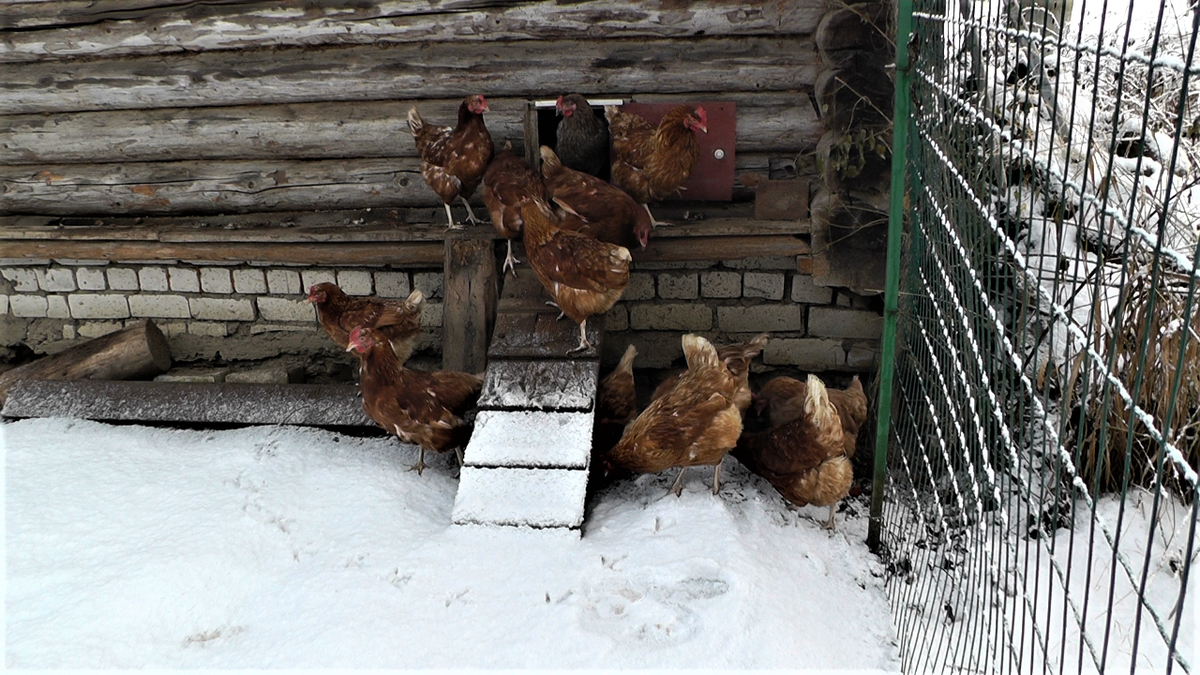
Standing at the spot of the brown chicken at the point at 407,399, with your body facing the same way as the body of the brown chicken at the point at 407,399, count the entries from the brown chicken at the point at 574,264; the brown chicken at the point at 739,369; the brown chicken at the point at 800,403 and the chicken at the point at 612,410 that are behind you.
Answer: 4

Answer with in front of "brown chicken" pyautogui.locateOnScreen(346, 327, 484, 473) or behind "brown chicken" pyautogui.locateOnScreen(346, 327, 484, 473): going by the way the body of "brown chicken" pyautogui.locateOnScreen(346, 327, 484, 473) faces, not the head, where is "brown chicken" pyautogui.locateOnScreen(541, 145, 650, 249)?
behind

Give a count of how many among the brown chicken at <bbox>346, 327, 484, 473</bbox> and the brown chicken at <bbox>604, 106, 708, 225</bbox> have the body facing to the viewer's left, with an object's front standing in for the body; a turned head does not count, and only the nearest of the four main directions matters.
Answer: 1

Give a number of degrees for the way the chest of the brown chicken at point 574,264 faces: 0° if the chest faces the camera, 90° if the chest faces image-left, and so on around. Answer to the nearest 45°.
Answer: approximately 90°

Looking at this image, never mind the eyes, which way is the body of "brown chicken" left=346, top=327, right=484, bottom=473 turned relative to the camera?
to the viewer's left

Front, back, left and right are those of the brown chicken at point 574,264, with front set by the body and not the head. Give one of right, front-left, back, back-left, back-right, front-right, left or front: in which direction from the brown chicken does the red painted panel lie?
back-right

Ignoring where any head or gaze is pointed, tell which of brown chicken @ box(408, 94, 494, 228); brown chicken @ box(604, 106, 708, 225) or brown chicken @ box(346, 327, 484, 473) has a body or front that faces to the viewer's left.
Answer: brown chicken @ box(346, 327, 484, 473)

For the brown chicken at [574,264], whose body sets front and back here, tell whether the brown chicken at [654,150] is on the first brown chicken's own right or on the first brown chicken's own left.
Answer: on the first brown chicken's own right

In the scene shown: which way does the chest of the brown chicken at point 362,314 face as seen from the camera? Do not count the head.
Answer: to the viewer's left

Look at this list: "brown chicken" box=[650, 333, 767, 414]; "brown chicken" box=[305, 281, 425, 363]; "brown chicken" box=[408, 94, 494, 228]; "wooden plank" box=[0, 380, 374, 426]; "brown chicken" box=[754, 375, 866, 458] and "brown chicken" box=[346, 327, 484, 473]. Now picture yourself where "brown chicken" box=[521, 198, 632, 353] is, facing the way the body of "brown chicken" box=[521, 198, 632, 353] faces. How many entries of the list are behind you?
2
